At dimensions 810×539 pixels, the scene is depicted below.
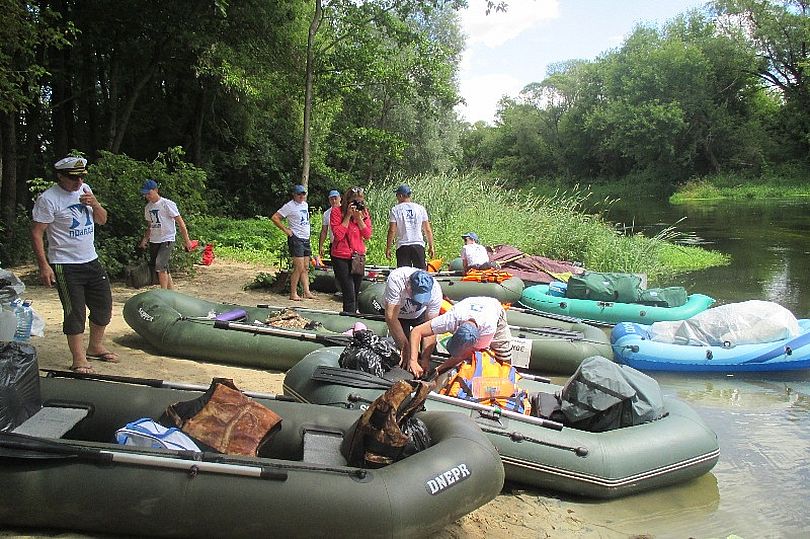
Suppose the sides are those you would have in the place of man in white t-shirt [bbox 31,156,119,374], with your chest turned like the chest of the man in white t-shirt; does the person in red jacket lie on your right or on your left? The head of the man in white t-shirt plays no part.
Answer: on your left

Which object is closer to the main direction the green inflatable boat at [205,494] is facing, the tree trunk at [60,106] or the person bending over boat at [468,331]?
the person bending over boat

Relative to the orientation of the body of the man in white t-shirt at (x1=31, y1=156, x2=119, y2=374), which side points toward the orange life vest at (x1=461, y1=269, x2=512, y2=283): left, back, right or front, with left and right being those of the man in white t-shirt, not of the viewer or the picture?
left

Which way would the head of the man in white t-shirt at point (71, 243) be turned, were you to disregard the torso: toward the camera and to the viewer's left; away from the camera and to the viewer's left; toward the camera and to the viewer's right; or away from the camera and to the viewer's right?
toward the camera and to the viewer's right

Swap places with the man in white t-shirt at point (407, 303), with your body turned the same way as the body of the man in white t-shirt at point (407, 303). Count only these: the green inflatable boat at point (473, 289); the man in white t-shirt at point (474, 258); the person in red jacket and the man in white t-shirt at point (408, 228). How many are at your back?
4

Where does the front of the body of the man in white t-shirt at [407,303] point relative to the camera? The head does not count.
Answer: toward the camera

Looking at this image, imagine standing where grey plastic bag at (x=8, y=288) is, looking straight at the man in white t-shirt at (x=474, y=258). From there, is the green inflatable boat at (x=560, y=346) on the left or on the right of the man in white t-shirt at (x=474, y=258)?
right

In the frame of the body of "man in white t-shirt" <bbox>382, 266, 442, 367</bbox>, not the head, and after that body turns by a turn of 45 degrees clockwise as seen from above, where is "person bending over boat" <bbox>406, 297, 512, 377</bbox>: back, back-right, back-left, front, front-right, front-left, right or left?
left

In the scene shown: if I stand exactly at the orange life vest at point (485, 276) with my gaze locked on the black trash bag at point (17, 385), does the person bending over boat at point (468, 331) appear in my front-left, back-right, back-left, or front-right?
front-left

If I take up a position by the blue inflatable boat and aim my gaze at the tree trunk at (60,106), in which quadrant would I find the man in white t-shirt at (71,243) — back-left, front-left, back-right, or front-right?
front-left

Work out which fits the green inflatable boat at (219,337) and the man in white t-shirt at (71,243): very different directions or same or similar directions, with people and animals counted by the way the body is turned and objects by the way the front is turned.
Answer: very different directions

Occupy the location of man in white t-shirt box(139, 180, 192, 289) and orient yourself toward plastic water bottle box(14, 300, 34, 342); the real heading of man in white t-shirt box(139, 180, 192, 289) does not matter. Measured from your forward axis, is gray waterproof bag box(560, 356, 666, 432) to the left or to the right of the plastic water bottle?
left

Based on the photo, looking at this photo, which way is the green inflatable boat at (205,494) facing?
to the viewer's right
